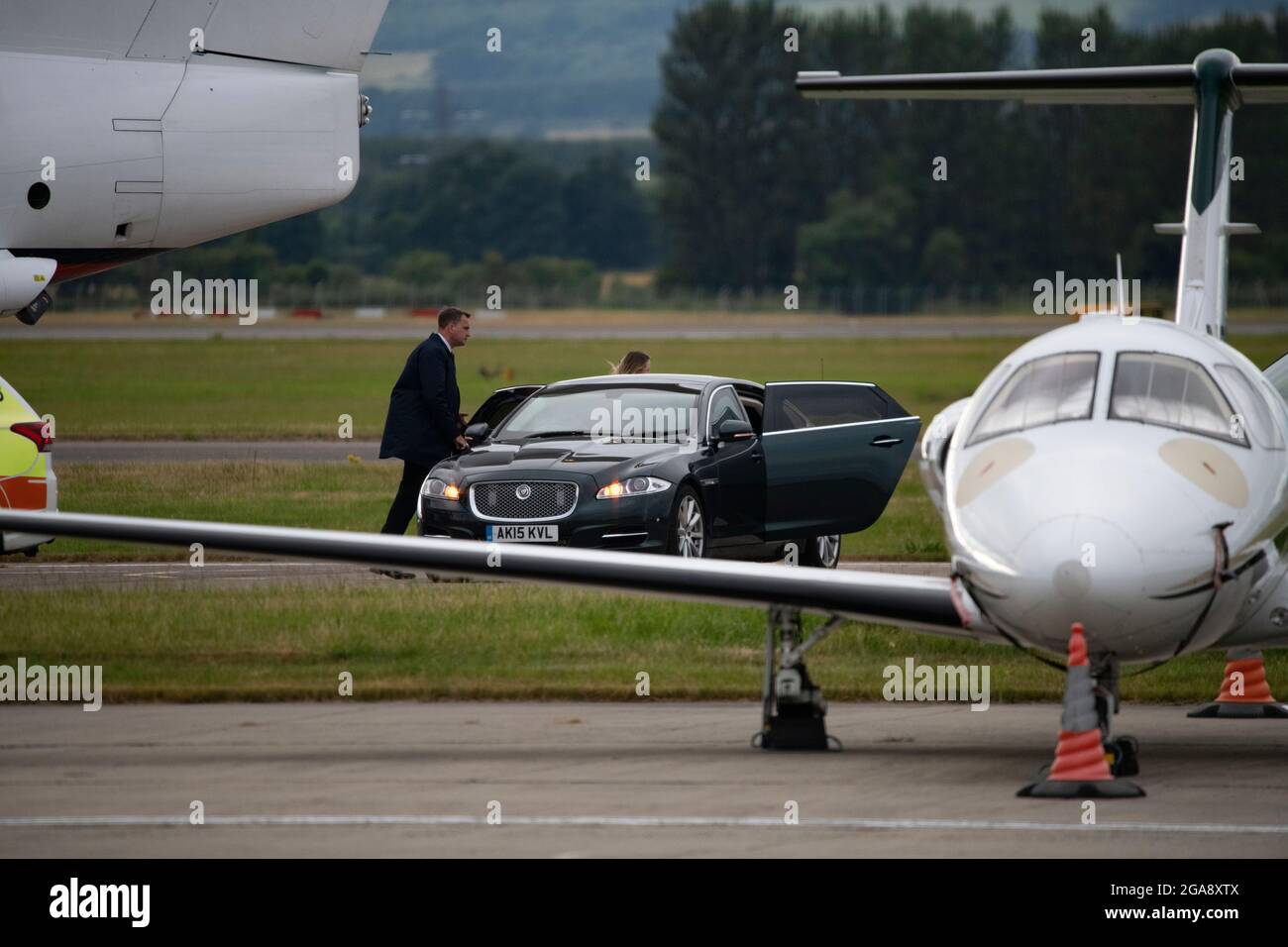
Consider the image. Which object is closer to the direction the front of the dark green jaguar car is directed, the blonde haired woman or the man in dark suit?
the man in dark suit

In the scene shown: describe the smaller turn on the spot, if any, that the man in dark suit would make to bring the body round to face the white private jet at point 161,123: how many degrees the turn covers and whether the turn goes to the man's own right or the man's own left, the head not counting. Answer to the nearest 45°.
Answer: approximately 135° to the man's own left

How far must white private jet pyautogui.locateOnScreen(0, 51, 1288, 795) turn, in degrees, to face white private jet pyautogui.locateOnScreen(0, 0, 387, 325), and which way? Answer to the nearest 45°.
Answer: approximately 135° to its right

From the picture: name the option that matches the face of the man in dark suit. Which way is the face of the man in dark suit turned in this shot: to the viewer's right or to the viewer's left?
to the viewer's right

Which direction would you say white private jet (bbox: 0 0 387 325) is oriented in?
to the viewer's left

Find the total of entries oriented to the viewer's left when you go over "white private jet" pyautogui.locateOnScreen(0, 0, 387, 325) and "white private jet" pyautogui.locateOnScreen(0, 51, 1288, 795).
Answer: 1

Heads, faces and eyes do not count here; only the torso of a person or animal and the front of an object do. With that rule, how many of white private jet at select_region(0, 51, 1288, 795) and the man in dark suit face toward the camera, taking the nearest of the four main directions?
1

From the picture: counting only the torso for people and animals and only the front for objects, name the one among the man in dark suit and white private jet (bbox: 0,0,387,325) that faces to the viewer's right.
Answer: the man in dark suit

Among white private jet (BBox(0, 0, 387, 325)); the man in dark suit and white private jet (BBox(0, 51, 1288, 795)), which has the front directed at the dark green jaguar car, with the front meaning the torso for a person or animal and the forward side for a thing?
the man in dark suit

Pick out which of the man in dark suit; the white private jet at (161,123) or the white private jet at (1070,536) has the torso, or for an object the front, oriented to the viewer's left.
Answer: the white private jet at (161,123)

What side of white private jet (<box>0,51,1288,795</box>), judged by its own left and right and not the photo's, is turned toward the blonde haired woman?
back

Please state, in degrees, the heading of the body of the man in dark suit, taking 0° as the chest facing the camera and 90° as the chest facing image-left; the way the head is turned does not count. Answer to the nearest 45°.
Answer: approximately 270°

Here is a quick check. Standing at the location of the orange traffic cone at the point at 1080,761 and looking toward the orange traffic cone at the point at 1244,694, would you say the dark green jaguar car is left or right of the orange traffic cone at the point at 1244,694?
left

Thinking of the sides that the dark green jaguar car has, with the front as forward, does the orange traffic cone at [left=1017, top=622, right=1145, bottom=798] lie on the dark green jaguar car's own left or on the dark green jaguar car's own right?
on the dark green jaguar car's own left
